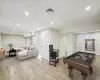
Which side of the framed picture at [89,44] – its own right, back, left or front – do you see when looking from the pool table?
front

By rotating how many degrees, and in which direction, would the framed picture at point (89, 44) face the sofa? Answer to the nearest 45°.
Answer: approximately 45° to its right
